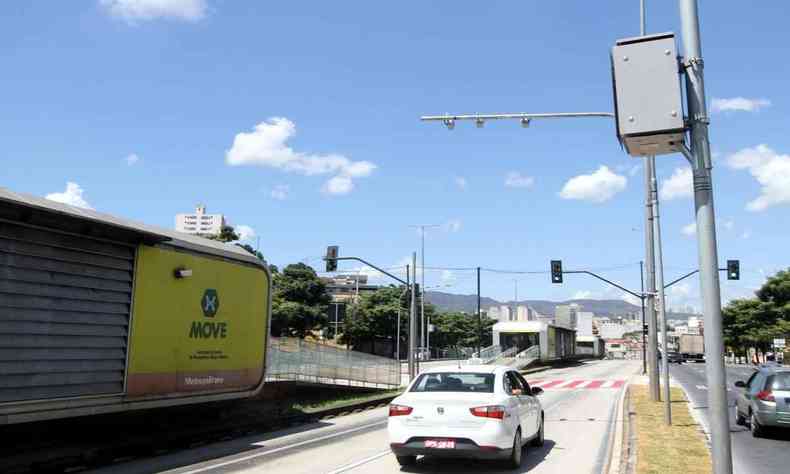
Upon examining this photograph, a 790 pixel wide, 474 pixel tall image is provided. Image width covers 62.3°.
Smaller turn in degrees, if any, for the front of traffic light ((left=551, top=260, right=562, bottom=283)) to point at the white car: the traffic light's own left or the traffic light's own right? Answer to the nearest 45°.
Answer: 0° — it already faces it

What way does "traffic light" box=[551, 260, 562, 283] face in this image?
toward the camera

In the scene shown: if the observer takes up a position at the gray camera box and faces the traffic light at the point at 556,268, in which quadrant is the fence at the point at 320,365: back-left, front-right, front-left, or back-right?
front-left

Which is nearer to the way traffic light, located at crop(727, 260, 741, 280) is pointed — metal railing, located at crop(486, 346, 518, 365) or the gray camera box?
the gray camera box

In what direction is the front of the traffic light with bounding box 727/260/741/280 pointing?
toward the camera

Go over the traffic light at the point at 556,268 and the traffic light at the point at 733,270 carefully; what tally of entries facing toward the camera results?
2

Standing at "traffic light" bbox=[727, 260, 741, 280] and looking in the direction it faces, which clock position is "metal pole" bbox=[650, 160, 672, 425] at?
The metal pole is roughly at 12 o'clock from the traffic light.

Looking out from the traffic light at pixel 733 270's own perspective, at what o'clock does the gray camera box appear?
The gray camera box is roughly at 12 o'clock from the traffic light.

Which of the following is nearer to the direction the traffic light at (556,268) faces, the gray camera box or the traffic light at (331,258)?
the gray camera box

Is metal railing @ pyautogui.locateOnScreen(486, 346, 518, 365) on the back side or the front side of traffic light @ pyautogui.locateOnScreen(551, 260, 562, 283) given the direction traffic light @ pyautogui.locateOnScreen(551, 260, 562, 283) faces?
on the back side

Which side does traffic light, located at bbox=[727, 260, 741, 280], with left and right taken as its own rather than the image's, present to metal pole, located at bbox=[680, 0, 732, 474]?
front

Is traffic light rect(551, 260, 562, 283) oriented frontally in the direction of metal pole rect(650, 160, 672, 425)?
yes

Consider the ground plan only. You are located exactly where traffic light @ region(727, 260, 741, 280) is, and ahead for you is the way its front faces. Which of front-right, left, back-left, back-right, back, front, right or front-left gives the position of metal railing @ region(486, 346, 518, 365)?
back-right

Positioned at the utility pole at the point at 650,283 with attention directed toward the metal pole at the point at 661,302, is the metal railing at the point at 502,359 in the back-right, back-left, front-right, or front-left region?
back-right

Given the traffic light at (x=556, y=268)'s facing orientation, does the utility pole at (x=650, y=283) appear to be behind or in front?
in front

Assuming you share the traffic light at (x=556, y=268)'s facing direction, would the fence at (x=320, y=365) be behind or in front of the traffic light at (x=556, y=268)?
in front

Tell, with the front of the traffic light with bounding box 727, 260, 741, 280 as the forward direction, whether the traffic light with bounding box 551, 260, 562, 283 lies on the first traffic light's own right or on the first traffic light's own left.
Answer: on the first traffic light's own right
